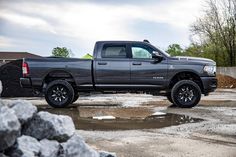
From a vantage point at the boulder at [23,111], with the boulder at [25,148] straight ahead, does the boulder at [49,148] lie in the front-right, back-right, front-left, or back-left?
front-left

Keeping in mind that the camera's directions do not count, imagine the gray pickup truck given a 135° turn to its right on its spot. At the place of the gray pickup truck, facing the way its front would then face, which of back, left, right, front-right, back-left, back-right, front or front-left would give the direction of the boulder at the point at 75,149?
front-left

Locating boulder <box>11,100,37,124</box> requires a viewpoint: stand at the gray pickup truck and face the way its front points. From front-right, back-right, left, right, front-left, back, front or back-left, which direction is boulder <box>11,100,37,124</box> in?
right

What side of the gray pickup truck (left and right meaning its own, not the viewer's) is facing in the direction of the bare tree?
left

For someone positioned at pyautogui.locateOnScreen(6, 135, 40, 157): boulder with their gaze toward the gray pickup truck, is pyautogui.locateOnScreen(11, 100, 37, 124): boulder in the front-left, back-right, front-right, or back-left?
front-left

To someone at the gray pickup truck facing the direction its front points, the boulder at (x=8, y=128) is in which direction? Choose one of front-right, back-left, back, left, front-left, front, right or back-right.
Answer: right

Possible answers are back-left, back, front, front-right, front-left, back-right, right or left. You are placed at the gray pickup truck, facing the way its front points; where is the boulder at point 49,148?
right

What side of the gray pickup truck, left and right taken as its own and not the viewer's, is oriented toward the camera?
right

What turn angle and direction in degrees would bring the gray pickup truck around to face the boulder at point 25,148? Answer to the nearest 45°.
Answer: approximately 90° to its right
